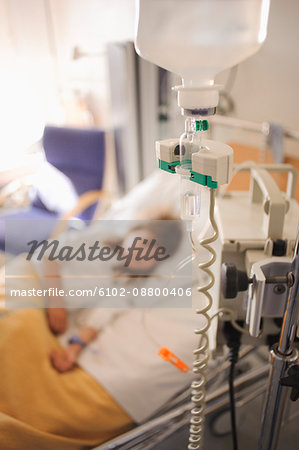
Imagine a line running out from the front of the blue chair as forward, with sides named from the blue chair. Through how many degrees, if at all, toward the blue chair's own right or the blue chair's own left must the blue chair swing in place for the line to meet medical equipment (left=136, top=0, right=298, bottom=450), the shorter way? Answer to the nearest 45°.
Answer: approximately 45° to the blue chair's own left

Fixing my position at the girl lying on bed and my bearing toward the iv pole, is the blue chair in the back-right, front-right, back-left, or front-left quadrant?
back-left

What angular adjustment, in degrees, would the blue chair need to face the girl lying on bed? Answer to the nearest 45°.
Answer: approximately 45° to its left

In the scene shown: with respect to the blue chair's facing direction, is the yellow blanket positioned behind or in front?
in front

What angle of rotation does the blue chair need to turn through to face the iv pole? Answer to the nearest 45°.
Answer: approximately 45° to its left

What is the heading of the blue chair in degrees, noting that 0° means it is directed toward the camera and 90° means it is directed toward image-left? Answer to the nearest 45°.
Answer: approximately 45°
